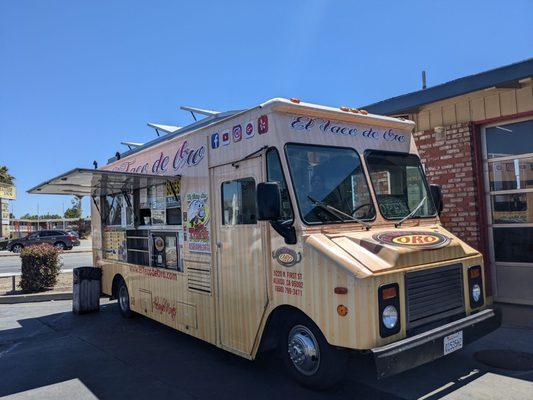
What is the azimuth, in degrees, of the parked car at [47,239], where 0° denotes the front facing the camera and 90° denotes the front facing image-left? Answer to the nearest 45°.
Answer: approximately 90°

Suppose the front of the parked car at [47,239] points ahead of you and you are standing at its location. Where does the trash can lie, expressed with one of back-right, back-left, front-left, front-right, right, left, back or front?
left

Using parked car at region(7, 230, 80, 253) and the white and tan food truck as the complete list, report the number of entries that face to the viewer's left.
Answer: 1

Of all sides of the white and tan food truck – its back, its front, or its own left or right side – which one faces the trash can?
back

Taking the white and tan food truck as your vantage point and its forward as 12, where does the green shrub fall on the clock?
The green shrub is roughly at 6 o'clock from the white and tan food truck.

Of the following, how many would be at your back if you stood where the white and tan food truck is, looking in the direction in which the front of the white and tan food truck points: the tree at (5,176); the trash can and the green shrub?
3

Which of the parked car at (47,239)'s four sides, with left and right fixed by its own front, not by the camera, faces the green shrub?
left

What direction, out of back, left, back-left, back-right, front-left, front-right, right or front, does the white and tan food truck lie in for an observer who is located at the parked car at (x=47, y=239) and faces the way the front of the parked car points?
left

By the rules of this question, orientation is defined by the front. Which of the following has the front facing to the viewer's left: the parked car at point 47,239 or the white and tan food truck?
the parked car

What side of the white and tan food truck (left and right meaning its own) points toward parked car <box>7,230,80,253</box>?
back

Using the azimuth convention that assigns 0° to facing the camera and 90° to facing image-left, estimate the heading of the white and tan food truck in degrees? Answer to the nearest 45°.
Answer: approximately 315°

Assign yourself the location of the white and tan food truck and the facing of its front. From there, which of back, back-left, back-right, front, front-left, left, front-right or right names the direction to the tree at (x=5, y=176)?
back

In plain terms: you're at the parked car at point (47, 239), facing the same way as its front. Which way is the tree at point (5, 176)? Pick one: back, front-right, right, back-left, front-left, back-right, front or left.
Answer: right
